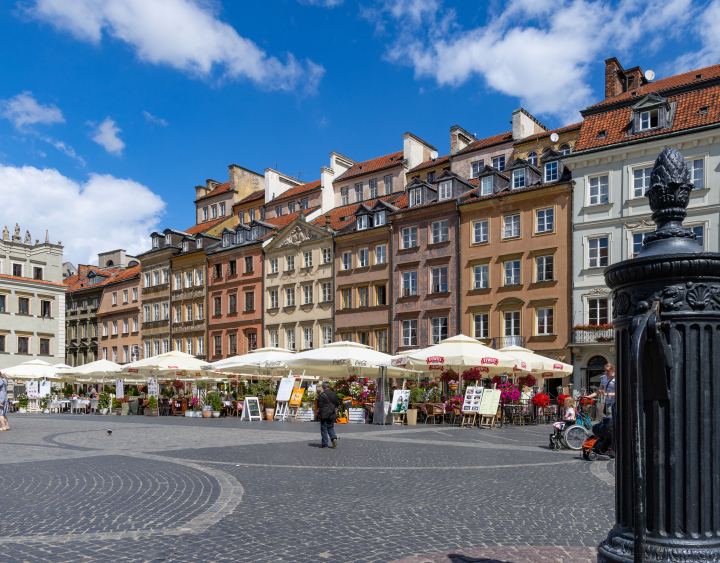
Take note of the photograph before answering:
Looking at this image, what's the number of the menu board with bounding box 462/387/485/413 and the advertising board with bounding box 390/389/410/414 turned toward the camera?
2

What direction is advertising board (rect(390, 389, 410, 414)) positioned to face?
toward the camera

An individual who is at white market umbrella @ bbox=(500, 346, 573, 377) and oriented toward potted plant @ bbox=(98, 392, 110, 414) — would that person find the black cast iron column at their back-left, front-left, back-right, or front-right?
back-left

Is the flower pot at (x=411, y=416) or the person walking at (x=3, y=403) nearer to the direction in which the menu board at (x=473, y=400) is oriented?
the person walking

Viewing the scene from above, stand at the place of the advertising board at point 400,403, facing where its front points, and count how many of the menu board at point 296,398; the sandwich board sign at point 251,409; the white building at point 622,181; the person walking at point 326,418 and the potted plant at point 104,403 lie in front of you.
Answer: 1

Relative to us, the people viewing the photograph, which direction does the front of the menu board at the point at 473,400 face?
facing the viewer

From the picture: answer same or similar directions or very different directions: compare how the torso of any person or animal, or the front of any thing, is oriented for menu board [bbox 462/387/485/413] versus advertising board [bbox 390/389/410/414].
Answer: same or similar directions

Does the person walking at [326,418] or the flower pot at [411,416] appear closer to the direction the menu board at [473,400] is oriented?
the person walking
